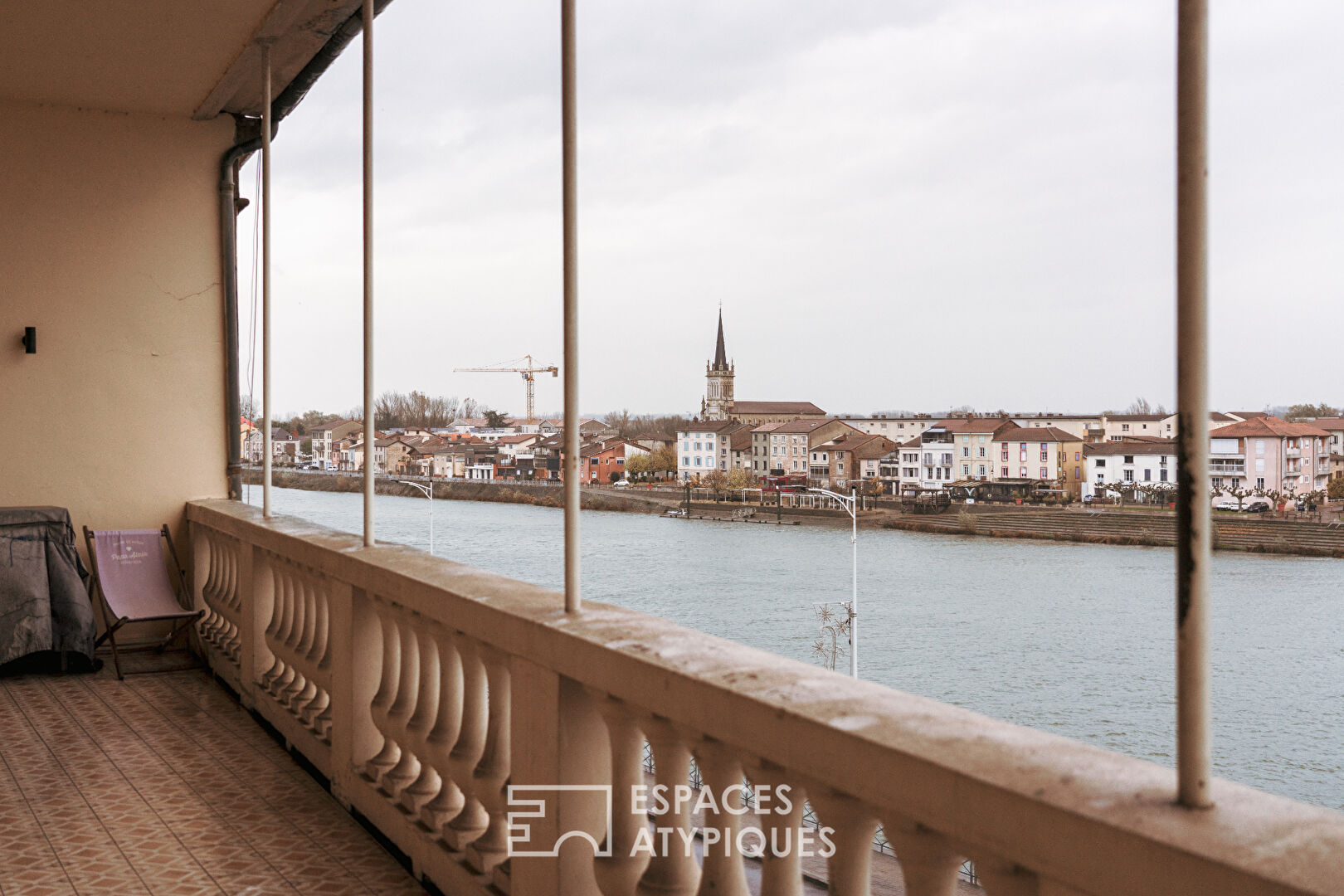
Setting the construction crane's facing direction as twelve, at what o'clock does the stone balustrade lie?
The stone balustrade is roughly at 9 o'clock from the construction crane.

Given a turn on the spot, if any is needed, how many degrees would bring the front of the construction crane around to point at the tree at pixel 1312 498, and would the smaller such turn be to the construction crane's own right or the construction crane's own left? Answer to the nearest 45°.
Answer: approximately 135° to the construction crane's own left

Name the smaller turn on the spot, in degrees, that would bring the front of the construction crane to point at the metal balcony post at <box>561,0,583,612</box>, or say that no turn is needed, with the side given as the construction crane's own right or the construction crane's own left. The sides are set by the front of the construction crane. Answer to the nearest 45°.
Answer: approximately 90° to the construction crane's own left

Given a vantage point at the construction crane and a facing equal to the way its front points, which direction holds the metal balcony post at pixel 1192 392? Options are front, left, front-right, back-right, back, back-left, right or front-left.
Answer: left

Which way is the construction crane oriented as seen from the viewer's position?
to the viewer's left

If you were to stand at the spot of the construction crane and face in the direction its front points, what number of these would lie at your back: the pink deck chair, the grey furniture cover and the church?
1

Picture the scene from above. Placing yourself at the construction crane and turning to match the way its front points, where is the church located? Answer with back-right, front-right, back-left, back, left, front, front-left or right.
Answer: back
